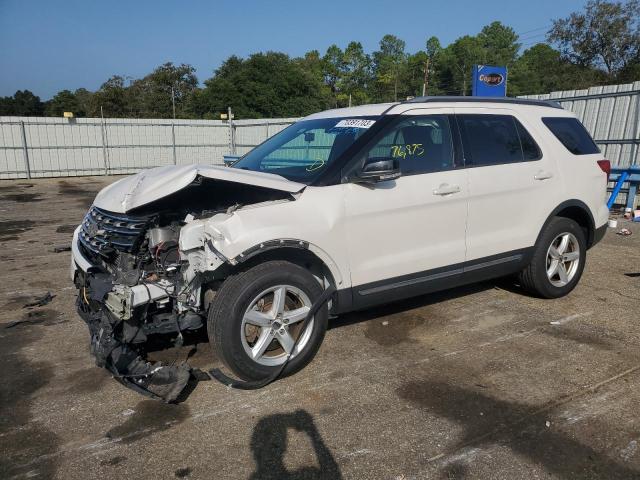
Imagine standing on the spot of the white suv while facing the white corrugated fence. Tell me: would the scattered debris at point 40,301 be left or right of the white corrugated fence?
left

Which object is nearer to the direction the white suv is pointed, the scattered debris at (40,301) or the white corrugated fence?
the scattered debris

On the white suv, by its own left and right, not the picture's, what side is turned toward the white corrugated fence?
right

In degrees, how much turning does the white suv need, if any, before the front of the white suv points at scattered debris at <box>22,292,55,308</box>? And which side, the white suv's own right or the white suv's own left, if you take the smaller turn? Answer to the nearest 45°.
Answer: approximately 90° to the white suv's own right

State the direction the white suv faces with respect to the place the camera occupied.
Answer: facing the viewer and to the left of the viewer

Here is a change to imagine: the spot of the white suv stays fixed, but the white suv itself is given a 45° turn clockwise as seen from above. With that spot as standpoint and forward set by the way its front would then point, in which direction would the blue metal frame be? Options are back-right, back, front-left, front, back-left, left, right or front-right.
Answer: back-right
